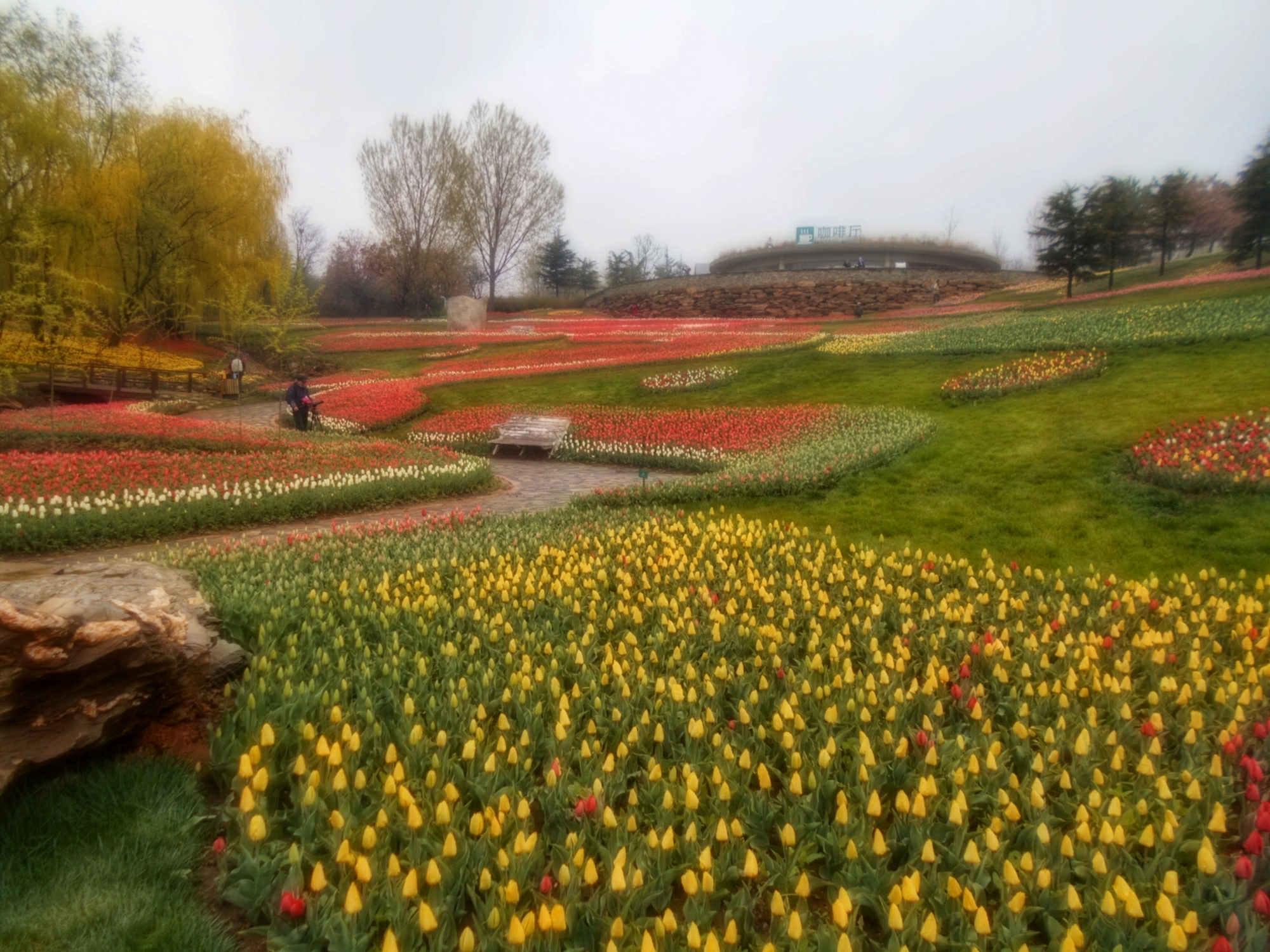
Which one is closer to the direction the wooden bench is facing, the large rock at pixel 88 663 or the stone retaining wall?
the large rock

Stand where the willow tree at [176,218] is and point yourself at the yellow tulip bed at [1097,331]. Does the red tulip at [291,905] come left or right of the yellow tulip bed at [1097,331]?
right

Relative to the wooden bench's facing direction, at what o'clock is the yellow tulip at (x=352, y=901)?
The yellow tulip is roughly at 12 o'clock from the wooden bench.

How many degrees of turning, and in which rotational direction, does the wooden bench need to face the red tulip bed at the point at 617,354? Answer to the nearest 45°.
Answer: approximately 180°

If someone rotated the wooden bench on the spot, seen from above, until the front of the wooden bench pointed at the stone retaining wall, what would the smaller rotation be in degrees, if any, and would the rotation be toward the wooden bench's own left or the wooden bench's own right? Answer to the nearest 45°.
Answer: approximately 135° to the wooden bench's own left

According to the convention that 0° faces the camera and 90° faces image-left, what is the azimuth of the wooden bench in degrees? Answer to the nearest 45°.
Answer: approximately 0°

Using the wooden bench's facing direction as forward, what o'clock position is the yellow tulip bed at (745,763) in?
The yellow tulip bed is roughly at 12 o'clock from the wooden bench.

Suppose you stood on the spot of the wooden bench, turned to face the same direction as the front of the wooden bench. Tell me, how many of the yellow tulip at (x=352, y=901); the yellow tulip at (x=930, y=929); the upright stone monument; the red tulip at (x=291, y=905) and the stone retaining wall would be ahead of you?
3

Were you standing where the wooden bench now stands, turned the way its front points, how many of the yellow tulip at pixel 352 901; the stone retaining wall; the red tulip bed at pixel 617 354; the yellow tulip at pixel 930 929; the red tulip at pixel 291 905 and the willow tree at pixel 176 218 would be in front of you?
3

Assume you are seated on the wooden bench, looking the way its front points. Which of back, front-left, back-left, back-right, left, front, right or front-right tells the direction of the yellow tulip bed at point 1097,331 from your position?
left

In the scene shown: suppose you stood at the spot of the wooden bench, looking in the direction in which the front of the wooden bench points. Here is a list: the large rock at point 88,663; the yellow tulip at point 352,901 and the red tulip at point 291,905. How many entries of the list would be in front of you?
3

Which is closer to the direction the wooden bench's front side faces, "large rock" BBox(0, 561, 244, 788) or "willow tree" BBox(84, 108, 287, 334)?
the large rock

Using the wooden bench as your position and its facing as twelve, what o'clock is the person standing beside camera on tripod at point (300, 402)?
The person standing beside camera on tripod is roughly at 4 o'clock from the wooden bench.

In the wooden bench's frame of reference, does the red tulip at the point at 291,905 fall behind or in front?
in front
